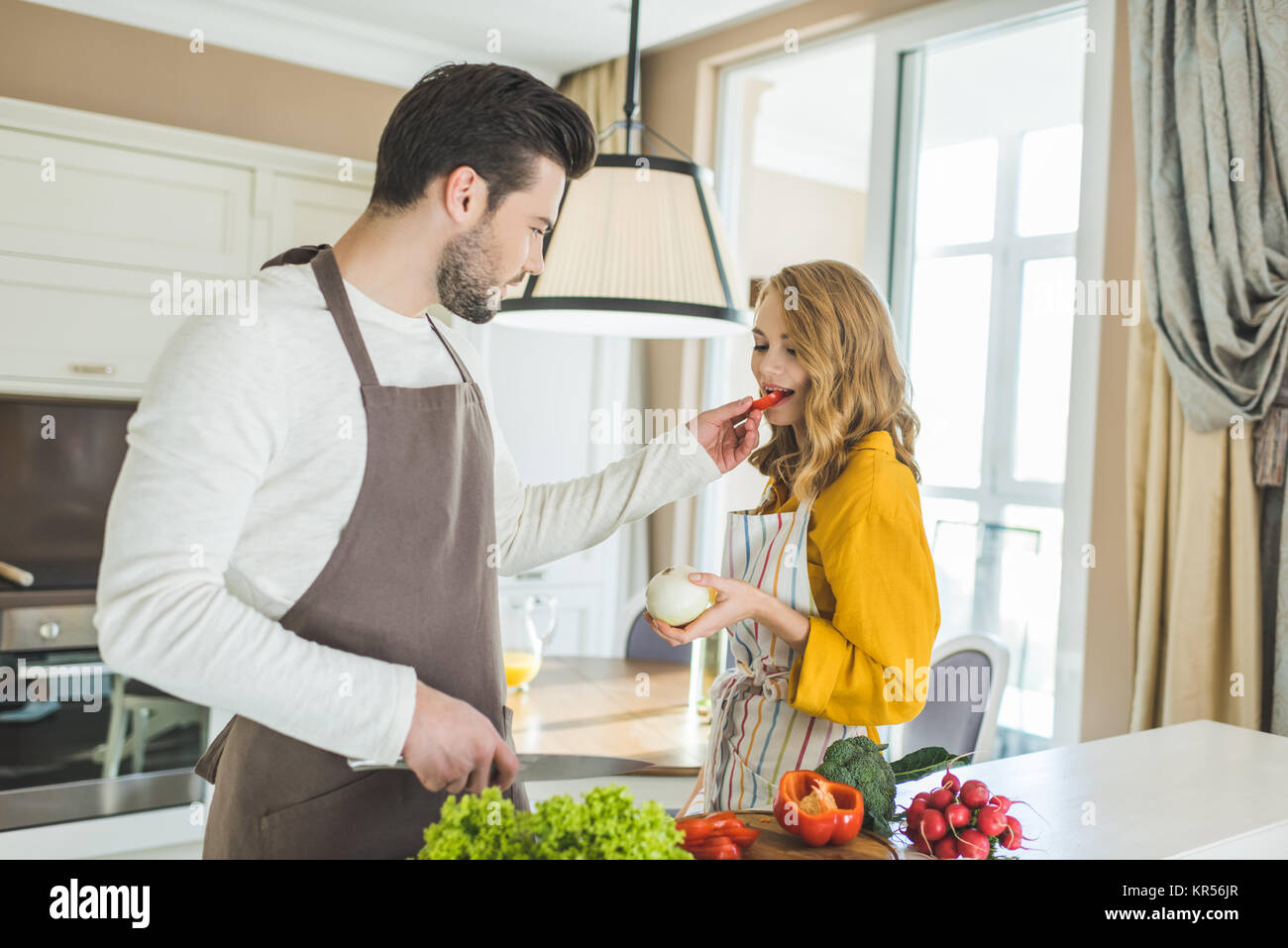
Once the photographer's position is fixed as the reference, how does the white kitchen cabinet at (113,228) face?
facing the viewer and to the right of the viewer

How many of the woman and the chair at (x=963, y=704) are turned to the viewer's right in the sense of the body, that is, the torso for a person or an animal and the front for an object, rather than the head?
0

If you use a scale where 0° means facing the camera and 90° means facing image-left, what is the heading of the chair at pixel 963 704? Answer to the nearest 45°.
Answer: approximately 45°

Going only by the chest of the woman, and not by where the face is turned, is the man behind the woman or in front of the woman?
in front

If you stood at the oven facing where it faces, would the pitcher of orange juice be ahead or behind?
ahead

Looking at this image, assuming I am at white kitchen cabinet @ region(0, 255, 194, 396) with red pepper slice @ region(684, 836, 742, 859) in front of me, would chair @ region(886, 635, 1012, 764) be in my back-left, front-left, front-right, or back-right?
front-left

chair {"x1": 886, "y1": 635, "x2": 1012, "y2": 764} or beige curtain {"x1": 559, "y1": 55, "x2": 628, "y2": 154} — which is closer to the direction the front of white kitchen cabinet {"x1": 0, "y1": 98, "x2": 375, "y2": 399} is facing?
the chair

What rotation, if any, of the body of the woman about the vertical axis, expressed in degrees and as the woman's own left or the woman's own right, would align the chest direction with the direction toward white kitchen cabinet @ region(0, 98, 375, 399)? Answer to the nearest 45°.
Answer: approximately 90° to the woman's own right

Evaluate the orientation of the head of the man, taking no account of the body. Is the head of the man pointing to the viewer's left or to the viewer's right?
to the viewer's right

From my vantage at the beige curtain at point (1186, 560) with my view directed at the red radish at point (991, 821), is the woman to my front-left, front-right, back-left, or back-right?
front-right

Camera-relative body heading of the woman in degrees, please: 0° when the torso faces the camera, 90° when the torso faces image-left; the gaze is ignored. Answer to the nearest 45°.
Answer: approximately 45°

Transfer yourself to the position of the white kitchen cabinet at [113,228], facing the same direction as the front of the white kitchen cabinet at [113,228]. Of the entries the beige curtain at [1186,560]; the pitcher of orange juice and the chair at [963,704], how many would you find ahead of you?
3
